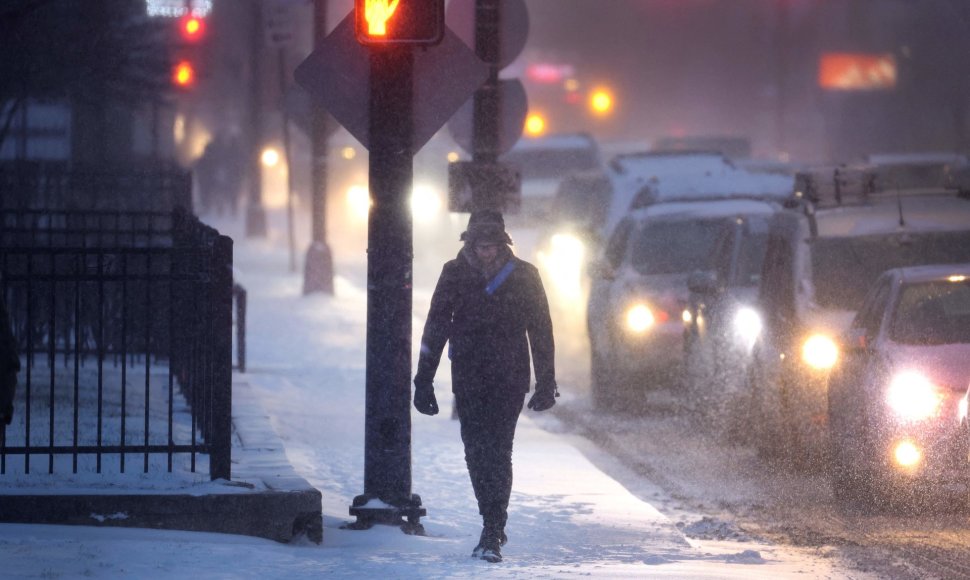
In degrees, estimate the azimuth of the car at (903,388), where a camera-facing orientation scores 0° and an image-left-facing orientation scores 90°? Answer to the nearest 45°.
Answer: approximately 315°

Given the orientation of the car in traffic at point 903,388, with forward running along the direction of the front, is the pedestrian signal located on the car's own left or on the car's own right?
on the car's own right

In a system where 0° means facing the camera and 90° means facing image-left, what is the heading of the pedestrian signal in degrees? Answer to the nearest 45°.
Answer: approximately 0°

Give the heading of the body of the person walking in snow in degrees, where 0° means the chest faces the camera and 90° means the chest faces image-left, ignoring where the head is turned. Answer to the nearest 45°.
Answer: approximately 0°

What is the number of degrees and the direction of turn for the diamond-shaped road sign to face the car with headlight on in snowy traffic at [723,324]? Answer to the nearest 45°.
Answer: approximately 45° to its right

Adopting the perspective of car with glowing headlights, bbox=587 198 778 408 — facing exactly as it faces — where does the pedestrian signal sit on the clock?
The pedestrian signal is roughly at 2 o'clock from the car with glowing headlights.

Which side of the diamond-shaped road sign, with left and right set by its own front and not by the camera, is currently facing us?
back

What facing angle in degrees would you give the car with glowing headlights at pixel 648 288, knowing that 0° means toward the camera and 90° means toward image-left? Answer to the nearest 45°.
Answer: approximately 315°

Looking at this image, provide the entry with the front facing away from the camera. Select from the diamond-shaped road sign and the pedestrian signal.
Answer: the diamond-shaped road sign

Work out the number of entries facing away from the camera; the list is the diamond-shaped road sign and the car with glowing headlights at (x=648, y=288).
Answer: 1
